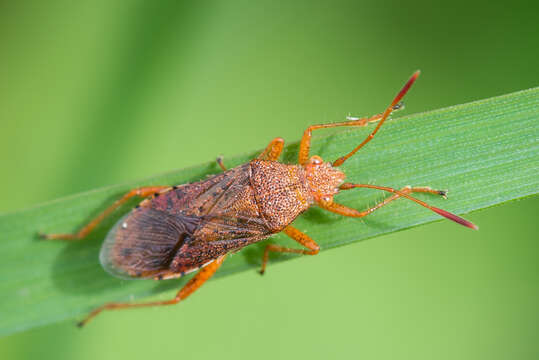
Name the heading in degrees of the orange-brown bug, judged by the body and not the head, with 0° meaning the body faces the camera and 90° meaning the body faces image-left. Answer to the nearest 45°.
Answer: approximately 270°
